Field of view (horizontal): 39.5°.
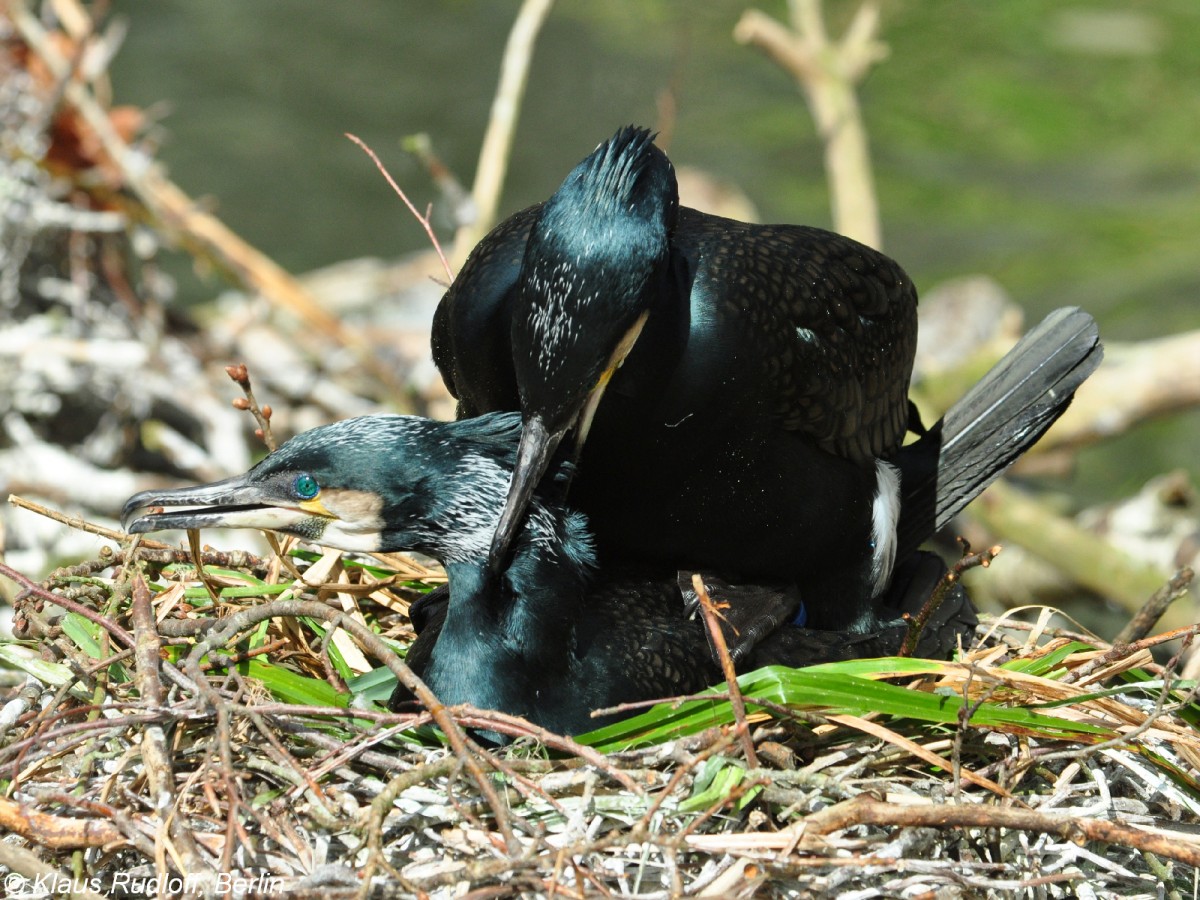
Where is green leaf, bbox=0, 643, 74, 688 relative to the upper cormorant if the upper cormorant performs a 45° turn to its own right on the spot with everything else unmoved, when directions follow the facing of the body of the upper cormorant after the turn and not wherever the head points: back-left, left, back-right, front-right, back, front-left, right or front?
front

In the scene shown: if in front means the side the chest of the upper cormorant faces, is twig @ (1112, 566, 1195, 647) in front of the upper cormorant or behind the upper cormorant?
behind

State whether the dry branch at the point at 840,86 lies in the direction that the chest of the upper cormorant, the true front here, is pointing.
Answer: no

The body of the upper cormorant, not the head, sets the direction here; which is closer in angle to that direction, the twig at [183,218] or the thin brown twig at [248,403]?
the thin brown twig

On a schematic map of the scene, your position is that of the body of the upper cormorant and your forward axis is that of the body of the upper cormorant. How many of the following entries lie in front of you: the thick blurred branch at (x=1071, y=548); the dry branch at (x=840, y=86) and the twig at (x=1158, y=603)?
0

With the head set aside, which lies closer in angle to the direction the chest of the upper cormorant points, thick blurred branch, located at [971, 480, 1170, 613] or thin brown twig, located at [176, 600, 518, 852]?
the thin brown twig

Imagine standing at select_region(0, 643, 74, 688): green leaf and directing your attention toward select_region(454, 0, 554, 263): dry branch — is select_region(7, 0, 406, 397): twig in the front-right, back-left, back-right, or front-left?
front-left

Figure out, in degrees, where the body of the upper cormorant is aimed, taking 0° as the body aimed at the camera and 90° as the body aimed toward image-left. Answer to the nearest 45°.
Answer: approximately 45°

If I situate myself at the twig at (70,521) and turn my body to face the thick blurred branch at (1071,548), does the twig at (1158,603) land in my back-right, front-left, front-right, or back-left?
front-right

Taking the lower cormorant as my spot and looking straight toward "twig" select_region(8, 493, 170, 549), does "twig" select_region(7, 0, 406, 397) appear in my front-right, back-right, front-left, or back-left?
front-right

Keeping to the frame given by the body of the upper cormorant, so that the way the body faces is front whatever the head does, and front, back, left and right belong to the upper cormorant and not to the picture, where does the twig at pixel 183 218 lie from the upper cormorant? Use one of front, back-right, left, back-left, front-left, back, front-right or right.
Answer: right

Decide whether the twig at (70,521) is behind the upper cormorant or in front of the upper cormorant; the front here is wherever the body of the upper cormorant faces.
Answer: in front

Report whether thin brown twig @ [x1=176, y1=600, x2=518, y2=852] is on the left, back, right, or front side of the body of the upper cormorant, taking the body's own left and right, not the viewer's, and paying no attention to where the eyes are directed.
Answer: front
